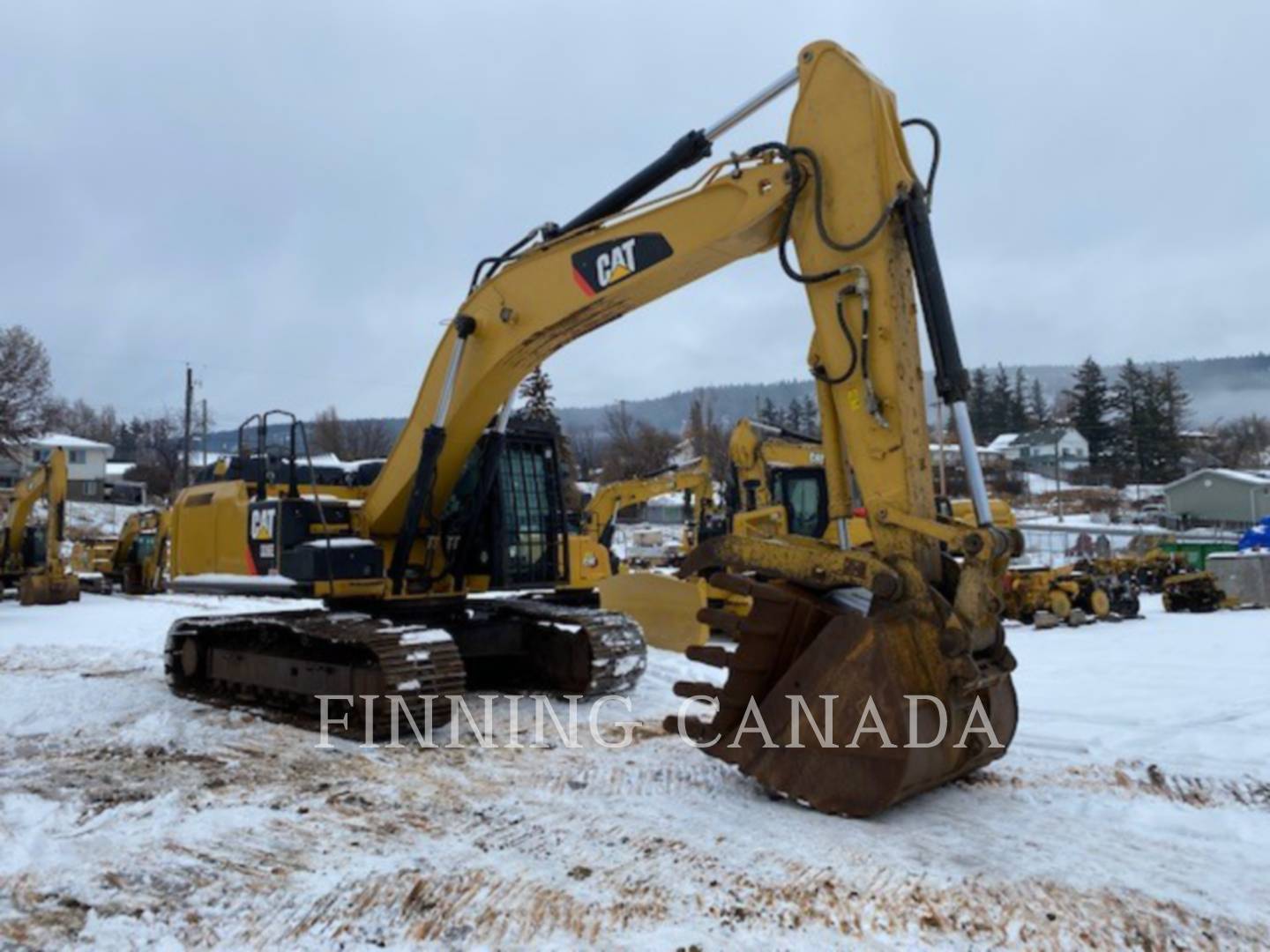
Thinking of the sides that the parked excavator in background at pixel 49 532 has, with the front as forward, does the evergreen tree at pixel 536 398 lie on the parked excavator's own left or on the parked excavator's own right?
on the parked excavator's own left

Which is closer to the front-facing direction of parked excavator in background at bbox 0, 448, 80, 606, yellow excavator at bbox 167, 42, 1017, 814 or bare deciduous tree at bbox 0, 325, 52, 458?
the yellow excavator

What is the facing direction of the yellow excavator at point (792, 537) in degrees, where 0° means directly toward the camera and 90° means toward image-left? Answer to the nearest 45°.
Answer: approximately 315°

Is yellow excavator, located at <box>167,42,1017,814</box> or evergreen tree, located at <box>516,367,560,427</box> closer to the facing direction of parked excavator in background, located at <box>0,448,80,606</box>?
the yellow excavator

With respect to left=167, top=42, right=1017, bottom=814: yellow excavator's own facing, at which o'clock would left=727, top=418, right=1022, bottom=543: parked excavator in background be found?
The parked excavator in background is roughly at 8 o'clock from the yellow excavator.

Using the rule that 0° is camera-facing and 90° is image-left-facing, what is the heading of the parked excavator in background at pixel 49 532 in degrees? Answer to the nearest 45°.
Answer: approximately 315°

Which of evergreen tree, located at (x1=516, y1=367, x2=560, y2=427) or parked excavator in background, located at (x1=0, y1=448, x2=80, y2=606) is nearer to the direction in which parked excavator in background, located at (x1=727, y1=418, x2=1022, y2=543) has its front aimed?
the parked excavator in background

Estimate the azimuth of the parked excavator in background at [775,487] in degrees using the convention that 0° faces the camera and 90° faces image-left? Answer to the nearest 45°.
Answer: approximately 45°

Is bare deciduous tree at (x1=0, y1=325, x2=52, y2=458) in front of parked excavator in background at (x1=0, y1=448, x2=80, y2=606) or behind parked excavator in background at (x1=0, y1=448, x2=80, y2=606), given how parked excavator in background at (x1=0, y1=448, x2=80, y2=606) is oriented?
behind

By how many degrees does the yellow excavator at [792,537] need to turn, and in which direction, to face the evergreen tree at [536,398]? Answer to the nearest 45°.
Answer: approximately 135° to its left

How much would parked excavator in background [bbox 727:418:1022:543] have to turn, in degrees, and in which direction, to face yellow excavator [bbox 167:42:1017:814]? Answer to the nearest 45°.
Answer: approximately 45° to its left
